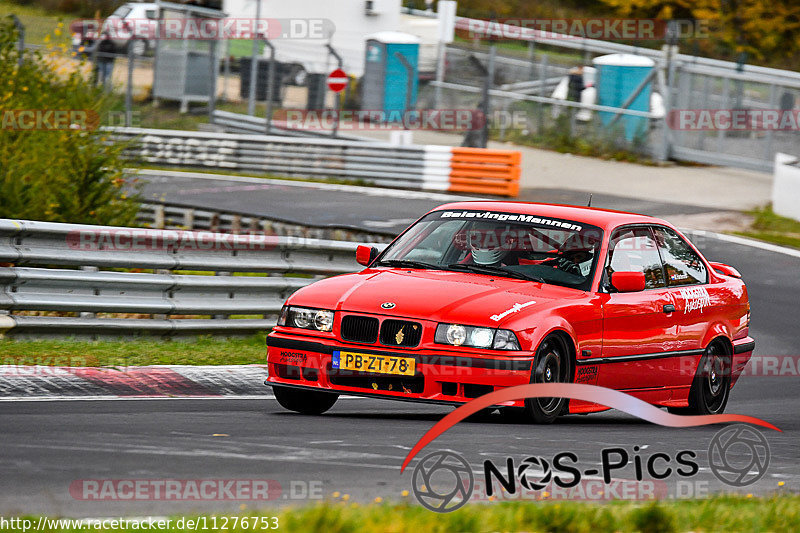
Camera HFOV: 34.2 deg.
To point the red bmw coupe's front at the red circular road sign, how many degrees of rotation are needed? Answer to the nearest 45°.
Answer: approximately 135° to its right

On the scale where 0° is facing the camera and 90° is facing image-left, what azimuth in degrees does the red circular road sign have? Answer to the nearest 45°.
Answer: approximately 0°

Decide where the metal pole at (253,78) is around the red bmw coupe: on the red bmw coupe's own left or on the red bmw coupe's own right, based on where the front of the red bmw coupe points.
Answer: on the red bmw coupe's own right

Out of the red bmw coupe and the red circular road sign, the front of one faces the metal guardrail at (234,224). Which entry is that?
the red circular road sign

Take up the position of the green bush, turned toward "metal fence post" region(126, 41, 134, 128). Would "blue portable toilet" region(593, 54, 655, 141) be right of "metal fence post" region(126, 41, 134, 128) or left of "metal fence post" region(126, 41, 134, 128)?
right

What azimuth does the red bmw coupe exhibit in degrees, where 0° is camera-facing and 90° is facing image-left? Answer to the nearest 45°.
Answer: approximately 45°

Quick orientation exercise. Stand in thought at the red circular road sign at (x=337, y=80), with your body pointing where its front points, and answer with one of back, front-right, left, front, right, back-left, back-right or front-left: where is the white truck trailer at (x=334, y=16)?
back

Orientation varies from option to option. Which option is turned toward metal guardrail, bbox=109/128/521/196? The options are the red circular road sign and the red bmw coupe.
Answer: the red circular road sign

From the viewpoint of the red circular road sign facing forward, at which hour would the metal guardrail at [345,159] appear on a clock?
The metal guardrail is roughly at 12 o'clock from the red circular road sign.

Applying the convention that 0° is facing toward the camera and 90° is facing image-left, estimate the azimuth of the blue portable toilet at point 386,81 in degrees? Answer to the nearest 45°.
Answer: approximately 45°

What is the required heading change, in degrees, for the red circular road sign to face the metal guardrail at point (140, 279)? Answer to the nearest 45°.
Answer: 0° — it already faces it

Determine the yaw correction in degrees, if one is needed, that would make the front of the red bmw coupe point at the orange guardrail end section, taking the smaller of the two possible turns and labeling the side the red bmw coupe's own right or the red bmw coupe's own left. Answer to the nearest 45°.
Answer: approximately 135° to the red bmw coupe's own right

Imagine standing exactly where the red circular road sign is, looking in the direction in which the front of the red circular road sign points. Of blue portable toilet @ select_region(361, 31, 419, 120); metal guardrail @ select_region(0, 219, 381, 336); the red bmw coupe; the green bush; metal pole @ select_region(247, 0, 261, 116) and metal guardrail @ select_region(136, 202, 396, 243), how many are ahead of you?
4

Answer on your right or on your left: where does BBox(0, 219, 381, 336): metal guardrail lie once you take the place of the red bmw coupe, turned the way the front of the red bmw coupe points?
on your right

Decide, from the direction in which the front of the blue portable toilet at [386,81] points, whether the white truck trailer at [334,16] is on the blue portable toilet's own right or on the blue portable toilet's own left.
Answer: on the blue portable toilet's own right

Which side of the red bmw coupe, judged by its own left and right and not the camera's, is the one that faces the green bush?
right

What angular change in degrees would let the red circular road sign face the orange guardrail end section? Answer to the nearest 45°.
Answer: approximately 45° to its left
